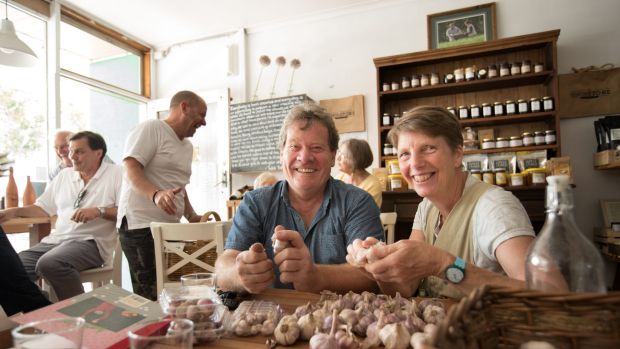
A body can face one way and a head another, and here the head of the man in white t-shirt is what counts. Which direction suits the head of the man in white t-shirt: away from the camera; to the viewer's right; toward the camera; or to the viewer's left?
to the viewer's right

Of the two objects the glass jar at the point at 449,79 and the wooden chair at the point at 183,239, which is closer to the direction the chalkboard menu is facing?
the wooden chair

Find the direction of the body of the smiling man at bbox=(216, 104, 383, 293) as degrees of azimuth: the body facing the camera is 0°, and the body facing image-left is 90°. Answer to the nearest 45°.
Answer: approximately 0°

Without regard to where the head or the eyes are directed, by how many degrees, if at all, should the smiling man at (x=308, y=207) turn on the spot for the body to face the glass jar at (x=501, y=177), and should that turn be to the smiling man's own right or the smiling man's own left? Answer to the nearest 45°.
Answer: approximately 135° to the smiling man's own left

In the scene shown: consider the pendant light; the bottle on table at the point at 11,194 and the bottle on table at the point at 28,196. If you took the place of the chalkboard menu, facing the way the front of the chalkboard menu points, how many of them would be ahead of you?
3

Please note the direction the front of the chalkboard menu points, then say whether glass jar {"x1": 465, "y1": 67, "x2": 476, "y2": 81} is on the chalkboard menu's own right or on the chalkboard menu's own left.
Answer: on the chalkboard menu's own left

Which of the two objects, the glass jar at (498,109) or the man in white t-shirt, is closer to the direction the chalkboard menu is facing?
the man in white t-shirt

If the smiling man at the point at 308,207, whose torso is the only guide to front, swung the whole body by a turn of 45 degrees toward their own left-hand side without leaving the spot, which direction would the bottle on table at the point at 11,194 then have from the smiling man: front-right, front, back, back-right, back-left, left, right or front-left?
back

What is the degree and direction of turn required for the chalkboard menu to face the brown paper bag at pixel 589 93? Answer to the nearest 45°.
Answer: approximately 90° to its left

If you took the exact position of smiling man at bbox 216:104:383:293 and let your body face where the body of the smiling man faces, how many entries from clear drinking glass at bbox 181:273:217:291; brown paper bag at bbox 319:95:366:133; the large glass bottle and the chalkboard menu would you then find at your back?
2
